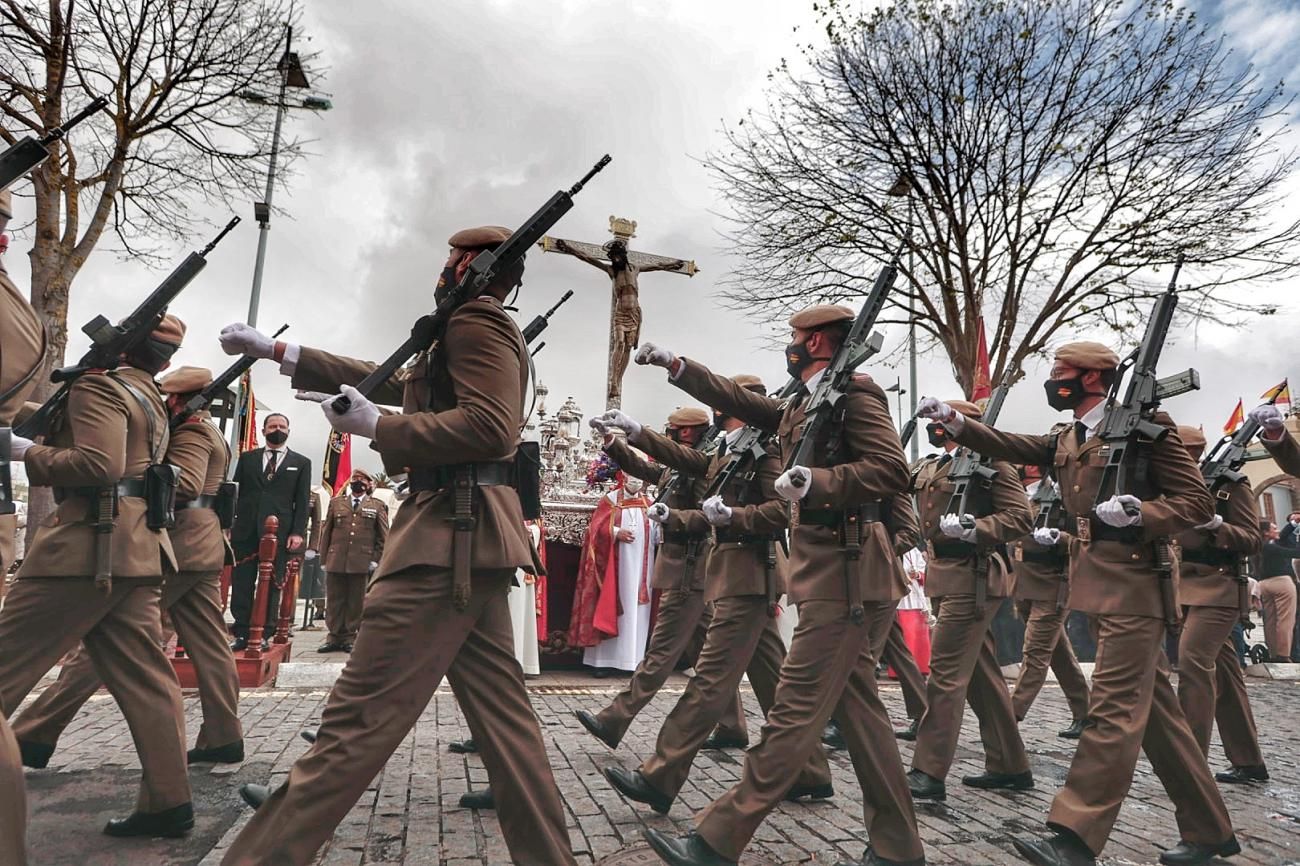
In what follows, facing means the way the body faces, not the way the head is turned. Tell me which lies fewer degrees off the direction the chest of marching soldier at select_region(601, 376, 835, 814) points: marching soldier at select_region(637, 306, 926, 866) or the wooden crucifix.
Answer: the wooden crucifix

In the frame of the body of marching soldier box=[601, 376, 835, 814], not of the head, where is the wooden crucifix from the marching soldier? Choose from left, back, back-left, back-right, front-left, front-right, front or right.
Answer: right

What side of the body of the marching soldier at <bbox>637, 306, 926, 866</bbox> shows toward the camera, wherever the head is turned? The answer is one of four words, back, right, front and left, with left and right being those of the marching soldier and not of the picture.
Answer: left

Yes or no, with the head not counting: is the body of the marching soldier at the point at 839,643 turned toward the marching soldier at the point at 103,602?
yes

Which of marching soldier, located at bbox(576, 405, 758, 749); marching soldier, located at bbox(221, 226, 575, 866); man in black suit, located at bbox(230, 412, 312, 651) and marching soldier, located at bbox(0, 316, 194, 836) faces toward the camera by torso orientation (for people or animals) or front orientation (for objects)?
the man in black suit
